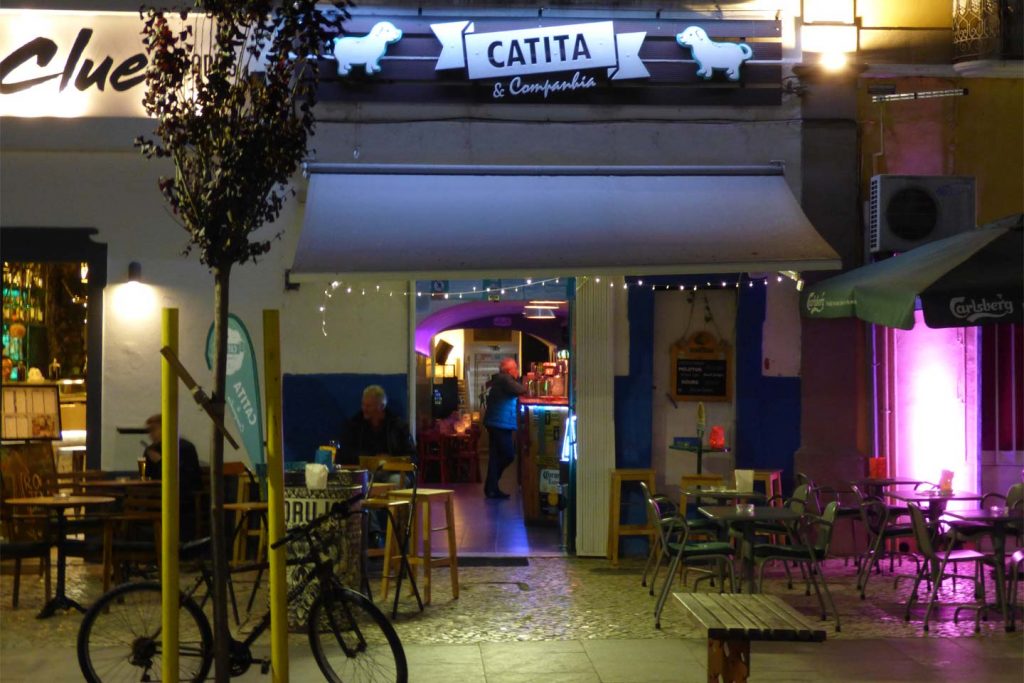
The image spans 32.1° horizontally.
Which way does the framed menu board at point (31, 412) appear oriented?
toward the camera

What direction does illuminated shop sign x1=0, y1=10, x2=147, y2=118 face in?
toward the camera

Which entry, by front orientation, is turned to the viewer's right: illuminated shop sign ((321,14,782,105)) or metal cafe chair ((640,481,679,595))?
the metal cafe chair

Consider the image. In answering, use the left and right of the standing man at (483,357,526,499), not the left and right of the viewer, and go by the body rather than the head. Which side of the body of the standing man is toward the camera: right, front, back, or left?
right

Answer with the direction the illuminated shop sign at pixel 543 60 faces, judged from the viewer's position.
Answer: facing the viewer

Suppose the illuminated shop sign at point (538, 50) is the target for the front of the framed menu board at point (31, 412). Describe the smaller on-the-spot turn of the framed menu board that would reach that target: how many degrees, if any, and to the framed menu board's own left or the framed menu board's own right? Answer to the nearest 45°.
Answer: approximately 45° to the framed menu board's own left

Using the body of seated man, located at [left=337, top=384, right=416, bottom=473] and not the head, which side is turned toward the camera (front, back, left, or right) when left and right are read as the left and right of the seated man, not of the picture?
front

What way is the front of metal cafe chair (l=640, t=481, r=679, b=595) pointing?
to the viewer's right

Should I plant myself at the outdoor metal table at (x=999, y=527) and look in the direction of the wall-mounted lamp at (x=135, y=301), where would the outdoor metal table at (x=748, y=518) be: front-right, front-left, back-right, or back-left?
front-left

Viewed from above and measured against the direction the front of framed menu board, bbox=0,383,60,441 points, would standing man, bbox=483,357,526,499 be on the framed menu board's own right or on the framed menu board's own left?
on the framed menu board's own left

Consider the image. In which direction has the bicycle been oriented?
to the viewer's right

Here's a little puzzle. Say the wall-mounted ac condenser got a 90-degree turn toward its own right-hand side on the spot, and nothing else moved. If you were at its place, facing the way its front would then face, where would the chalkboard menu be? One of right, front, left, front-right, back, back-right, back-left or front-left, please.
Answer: front

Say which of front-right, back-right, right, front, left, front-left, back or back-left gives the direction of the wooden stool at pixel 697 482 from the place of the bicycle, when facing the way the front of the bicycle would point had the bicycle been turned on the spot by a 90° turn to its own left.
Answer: front-right

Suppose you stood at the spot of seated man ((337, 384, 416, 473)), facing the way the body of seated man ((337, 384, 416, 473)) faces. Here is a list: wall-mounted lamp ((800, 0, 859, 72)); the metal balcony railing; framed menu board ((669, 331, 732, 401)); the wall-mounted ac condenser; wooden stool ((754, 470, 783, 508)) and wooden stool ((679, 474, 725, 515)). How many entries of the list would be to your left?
6

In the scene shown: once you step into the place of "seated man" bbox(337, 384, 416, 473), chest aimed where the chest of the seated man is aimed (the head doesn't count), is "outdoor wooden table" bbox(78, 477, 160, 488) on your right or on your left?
on your right
